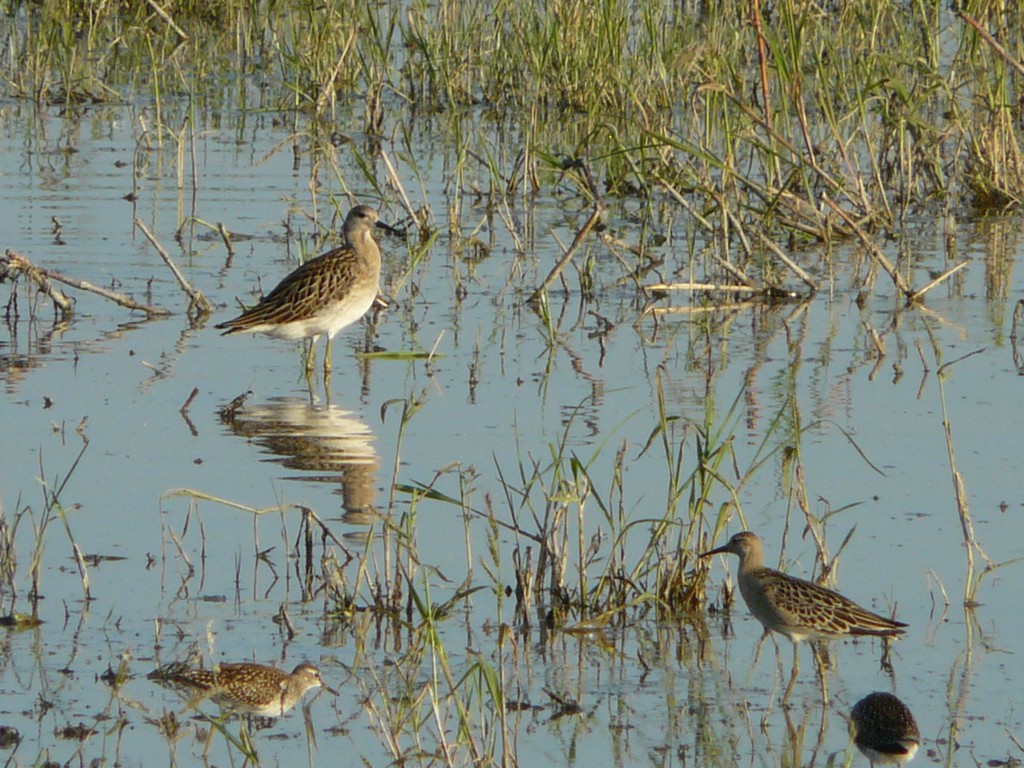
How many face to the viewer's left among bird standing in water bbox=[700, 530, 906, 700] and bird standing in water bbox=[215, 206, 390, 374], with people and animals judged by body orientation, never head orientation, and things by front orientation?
1

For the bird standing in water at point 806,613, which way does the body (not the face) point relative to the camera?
to the viewer's left

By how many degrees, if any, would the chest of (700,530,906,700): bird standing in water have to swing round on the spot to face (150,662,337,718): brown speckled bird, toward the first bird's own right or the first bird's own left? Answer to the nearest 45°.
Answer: approximately 45° to the first bird's own left

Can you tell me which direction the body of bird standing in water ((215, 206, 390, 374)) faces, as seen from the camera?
to the viewer's right

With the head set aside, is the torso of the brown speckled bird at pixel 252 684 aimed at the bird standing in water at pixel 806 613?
yes

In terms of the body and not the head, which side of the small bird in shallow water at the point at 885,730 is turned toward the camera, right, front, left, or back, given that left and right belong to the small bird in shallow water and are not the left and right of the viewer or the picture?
back

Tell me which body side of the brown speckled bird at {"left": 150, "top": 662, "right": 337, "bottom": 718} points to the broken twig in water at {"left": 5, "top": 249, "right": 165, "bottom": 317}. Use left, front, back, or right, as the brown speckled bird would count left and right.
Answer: left

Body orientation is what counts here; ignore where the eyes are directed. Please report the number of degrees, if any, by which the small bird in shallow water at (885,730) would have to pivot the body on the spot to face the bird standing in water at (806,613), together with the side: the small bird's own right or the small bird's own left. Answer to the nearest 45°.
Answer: approximately 45° to the small bird's own left

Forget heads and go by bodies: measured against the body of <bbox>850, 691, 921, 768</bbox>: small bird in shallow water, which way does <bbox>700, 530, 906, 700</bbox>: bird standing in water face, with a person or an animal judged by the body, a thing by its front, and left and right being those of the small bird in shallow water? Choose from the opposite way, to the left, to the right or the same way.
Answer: to the left

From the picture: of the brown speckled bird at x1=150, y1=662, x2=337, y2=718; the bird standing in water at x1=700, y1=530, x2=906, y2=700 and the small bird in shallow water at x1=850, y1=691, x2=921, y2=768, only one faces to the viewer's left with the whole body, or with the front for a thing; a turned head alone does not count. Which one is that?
the bird standing in water

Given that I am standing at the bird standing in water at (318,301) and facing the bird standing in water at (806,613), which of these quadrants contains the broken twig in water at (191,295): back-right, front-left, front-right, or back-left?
back-right

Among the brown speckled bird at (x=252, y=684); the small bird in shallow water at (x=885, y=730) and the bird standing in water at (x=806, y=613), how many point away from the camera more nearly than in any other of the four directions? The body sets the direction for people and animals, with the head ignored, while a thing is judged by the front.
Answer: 1

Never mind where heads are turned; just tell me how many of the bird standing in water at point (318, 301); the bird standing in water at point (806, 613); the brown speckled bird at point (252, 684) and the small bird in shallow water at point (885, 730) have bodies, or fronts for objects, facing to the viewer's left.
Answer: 1

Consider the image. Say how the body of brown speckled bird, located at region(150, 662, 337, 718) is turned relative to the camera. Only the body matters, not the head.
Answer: to the viewer's right
